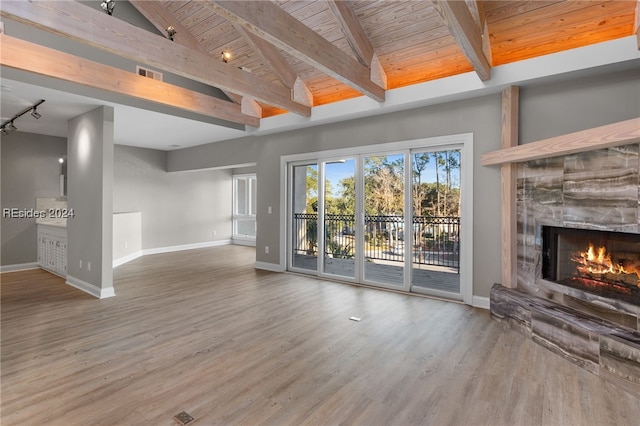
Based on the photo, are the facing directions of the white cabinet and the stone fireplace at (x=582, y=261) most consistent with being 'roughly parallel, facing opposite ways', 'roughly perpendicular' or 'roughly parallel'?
roughly perpendicular

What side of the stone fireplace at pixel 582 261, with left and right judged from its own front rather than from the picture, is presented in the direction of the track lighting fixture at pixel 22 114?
front

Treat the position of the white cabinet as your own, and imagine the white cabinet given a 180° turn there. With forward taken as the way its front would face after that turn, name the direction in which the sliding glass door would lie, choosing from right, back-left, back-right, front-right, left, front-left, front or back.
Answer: right

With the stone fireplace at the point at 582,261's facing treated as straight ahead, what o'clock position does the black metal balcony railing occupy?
The black metal balcony railing is roughly at 2 o'clock from the stone fireplace.

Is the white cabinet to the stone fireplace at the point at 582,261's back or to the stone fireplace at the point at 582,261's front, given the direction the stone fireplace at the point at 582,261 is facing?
to the front

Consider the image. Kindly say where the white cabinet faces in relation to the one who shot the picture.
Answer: facing the viewer and to the left of the viewer

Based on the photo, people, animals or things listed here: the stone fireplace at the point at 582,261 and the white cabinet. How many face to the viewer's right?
0

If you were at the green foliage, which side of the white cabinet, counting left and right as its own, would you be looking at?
left

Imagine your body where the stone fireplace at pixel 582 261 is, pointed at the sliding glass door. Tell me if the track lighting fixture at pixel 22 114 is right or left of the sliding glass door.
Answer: left
